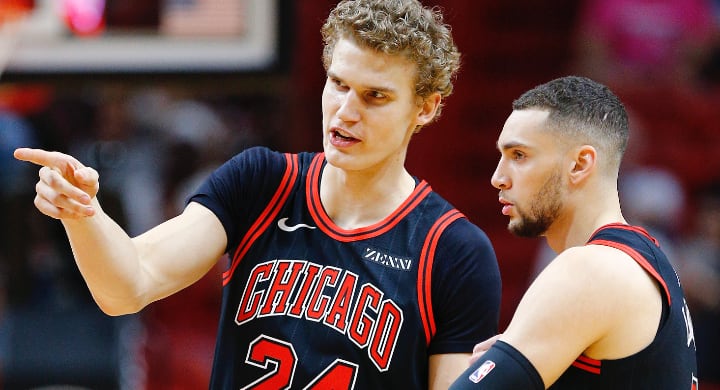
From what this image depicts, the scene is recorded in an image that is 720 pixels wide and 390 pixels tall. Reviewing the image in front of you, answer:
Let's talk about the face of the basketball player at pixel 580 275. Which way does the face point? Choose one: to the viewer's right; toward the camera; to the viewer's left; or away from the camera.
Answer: to the viewer's left

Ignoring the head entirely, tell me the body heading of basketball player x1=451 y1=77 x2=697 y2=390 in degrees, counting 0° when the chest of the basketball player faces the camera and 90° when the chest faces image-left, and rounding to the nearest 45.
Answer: approximately 90°

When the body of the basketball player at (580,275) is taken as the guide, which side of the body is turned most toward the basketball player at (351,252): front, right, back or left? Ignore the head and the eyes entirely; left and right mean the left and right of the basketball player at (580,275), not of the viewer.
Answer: front
